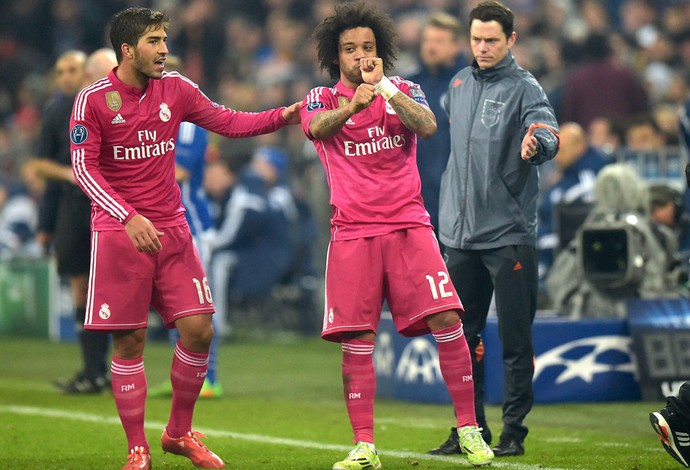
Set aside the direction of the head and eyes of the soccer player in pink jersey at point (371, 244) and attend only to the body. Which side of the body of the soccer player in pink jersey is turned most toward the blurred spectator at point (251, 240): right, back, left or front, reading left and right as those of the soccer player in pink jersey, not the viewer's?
back

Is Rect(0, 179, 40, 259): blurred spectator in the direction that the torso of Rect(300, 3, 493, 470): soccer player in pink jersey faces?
no

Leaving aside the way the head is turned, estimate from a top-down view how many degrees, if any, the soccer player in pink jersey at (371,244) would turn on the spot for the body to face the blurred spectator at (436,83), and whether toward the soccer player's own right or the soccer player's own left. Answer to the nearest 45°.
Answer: approximately 180°

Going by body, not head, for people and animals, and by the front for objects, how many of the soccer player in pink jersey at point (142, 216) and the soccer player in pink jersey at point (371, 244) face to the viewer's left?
0

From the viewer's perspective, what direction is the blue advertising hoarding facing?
toward the camera

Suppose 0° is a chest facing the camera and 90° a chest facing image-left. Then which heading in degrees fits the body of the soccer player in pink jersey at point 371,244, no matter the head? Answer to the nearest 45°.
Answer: approximately 0°

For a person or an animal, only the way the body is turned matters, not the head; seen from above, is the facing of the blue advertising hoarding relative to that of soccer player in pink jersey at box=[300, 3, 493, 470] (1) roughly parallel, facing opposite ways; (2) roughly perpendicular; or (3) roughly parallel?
roughly parallel

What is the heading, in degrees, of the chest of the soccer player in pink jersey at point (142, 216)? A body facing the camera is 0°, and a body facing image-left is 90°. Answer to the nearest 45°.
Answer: approximately 315°

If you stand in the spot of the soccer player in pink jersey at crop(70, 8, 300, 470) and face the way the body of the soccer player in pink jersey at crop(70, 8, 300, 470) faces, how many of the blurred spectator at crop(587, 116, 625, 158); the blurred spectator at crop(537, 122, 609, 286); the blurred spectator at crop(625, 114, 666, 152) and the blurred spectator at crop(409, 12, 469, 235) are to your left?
4

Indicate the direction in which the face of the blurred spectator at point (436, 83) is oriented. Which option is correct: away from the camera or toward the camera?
toward the camera

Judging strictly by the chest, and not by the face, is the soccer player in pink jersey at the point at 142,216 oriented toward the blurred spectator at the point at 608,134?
no

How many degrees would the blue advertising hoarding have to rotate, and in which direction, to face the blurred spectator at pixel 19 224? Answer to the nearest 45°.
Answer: approximately 135° to its right

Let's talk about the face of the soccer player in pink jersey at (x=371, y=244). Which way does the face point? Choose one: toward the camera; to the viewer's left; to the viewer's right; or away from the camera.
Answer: toward the camera
